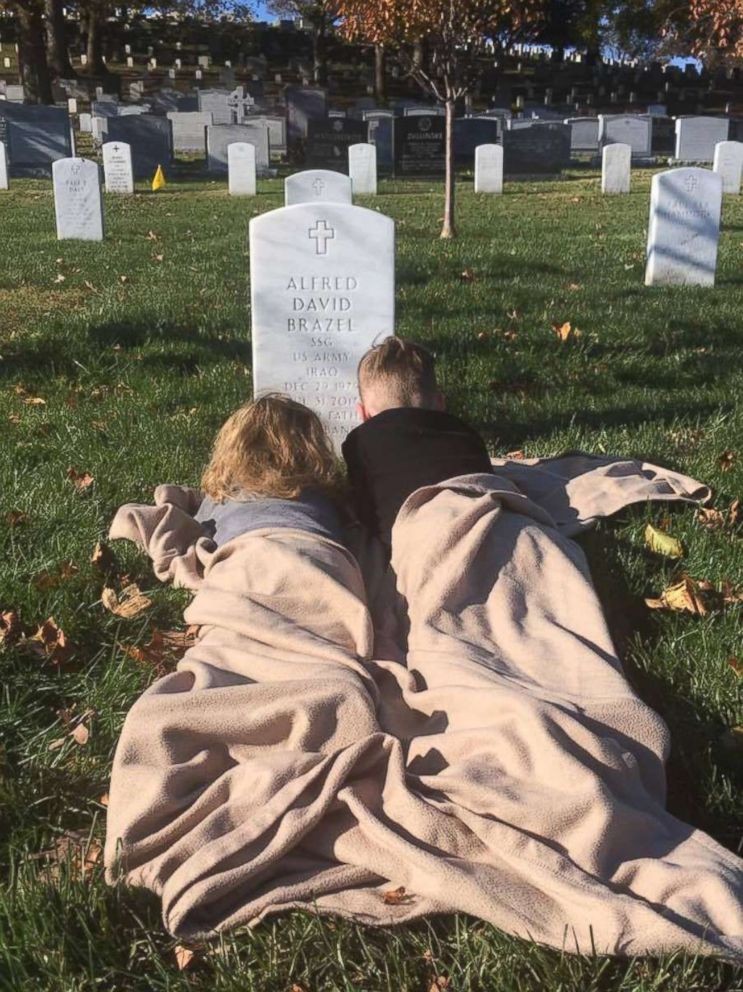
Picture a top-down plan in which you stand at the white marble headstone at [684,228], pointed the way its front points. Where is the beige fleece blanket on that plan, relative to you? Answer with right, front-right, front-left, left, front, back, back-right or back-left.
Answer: front

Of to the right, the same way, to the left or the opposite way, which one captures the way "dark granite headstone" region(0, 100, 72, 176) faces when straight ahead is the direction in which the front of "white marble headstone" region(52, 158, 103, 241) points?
the same way

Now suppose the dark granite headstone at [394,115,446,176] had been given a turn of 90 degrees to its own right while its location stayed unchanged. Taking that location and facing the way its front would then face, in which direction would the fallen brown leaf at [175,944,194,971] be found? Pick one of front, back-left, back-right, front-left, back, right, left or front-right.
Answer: left

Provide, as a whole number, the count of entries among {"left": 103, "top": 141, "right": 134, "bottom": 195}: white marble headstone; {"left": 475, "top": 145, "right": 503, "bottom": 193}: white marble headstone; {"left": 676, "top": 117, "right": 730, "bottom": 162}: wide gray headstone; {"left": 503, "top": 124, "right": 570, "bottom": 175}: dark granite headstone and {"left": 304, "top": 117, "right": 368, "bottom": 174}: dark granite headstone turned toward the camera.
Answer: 5

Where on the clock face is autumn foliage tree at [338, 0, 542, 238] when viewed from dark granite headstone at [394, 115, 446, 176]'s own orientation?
The autumn foliage tree is roughly at 12 o'clock from the dark granite headstone.

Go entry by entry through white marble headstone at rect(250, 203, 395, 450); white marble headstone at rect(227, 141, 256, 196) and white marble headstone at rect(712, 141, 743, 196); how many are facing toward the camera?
3

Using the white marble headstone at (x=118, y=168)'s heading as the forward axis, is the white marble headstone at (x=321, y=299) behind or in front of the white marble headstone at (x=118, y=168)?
in front

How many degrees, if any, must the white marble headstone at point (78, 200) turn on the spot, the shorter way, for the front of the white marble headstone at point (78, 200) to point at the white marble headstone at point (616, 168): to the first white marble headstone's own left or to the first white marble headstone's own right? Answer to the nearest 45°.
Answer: approximately 135° to the first white marble headstone's own left

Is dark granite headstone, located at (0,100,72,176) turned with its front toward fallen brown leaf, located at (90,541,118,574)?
yes

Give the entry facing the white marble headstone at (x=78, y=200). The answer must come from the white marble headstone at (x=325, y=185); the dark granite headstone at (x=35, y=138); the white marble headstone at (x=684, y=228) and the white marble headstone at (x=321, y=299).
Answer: the dark granite headstone

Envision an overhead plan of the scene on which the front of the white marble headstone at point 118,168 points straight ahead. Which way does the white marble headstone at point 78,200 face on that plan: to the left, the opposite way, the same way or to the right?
the same way

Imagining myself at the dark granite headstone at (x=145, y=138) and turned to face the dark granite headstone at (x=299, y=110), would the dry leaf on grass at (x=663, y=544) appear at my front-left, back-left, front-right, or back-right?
back-right

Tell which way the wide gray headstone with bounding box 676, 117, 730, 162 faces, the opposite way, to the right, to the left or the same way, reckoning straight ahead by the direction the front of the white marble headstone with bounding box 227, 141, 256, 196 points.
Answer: the same way

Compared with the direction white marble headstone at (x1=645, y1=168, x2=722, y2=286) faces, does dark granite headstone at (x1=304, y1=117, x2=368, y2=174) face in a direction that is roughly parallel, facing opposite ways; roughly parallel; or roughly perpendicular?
roughly parallel

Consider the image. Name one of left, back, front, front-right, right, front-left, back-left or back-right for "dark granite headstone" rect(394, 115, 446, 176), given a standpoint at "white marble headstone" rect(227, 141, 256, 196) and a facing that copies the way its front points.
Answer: back-left

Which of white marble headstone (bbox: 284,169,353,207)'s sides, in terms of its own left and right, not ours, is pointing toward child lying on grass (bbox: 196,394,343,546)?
front

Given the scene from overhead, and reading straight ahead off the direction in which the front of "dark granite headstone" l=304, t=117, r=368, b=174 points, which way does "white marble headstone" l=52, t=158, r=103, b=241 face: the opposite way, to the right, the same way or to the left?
the same way

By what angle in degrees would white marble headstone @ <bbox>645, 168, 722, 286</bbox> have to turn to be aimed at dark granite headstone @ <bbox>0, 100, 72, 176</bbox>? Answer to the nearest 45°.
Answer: approximately 135° to its right

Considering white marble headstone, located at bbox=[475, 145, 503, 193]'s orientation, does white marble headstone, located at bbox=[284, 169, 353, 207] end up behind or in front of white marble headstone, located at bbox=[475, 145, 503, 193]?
in front

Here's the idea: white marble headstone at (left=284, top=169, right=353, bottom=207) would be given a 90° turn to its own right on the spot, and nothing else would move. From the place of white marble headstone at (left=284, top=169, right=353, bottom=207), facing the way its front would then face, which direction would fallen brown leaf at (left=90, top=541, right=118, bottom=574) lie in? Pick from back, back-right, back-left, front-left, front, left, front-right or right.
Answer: left

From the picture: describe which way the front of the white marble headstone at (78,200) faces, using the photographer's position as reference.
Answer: facing the viewer

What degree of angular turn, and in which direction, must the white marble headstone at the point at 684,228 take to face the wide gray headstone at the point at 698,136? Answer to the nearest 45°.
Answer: approximately 180°

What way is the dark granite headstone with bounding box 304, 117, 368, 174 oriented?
toward the camera

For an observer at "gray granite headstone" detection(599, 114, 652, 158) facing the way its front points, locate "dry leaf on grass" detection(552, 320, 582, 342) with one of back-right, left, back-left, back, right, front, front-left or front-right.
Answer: front
